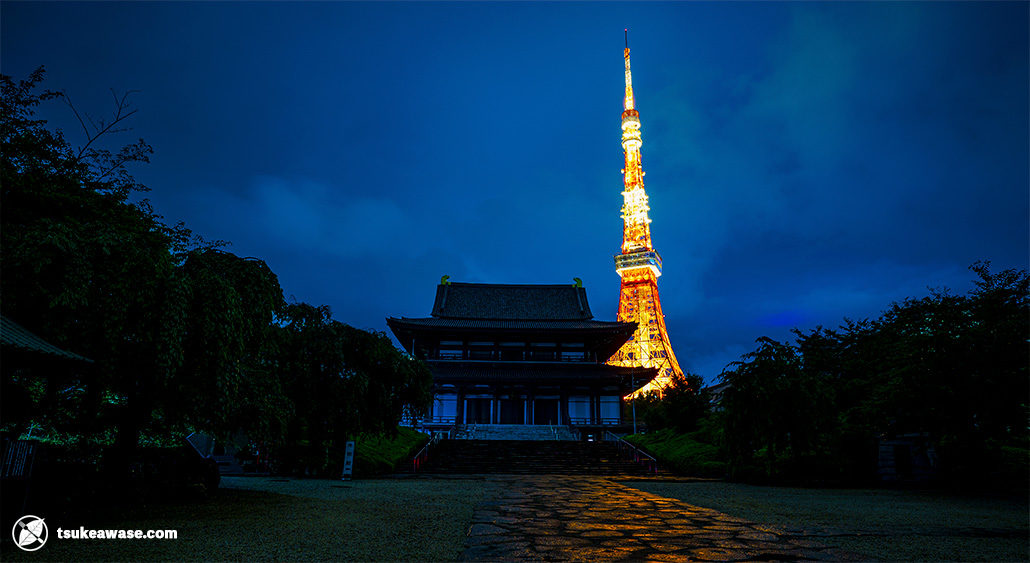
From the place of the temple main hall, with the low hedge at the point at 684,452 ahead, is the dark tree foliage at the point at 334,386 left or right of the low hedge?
right

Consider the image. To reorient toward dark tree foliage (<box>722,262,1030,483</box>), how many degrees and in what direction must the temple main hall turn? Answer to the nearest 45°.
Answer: approximately 45° to its left

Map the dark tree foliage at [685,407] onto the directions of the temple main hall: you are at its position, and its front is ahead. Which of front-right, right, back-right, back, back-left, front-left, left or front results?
front-left

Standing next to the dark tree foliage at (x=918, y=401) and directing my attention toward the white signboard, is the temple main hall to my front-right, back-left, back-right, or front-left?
front-right

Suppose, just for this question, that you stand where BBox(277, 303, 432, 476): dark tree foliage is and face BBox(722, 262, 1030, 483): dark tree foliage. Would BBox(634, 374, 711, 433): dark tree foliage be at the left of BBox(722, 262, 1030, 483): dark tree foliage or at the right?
left

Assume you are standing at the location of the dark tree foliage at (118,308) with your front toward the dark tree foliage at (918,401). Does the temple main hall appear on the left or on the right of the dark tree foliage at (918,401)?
left

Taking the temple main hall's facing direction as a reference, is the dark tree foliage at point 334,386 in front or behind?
in front

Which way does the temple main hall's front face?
toward the camera

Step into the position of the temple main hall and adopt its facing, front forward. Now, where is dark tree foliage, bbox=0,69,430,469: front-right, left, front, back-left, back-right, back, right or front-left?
front

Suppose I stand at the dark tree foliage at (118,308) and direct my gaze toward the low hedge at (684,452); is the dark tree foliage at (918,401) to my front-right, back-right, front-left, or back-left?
front-right

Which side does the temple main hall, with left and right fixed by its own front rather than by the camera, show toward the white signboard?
front
